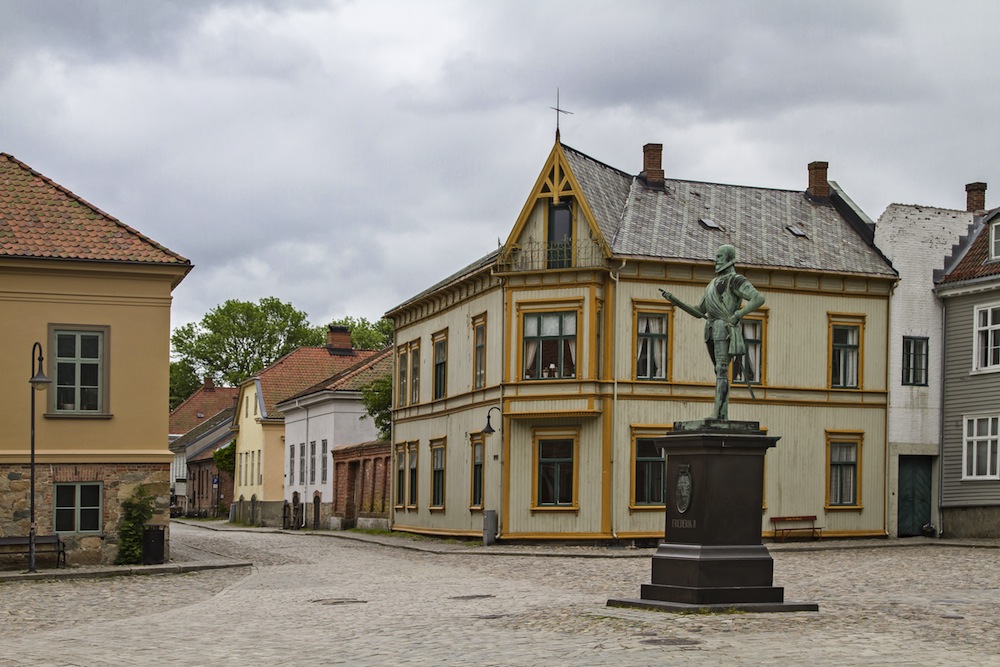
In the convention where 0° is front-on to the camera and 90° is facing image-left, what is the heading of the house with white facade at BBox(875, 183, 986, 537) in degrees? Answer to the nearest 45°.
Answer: approximately 0°

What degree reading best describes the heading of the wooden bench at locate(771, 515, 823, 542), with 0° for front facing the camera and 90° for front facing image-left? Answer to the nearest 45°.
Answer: approximately 0°
